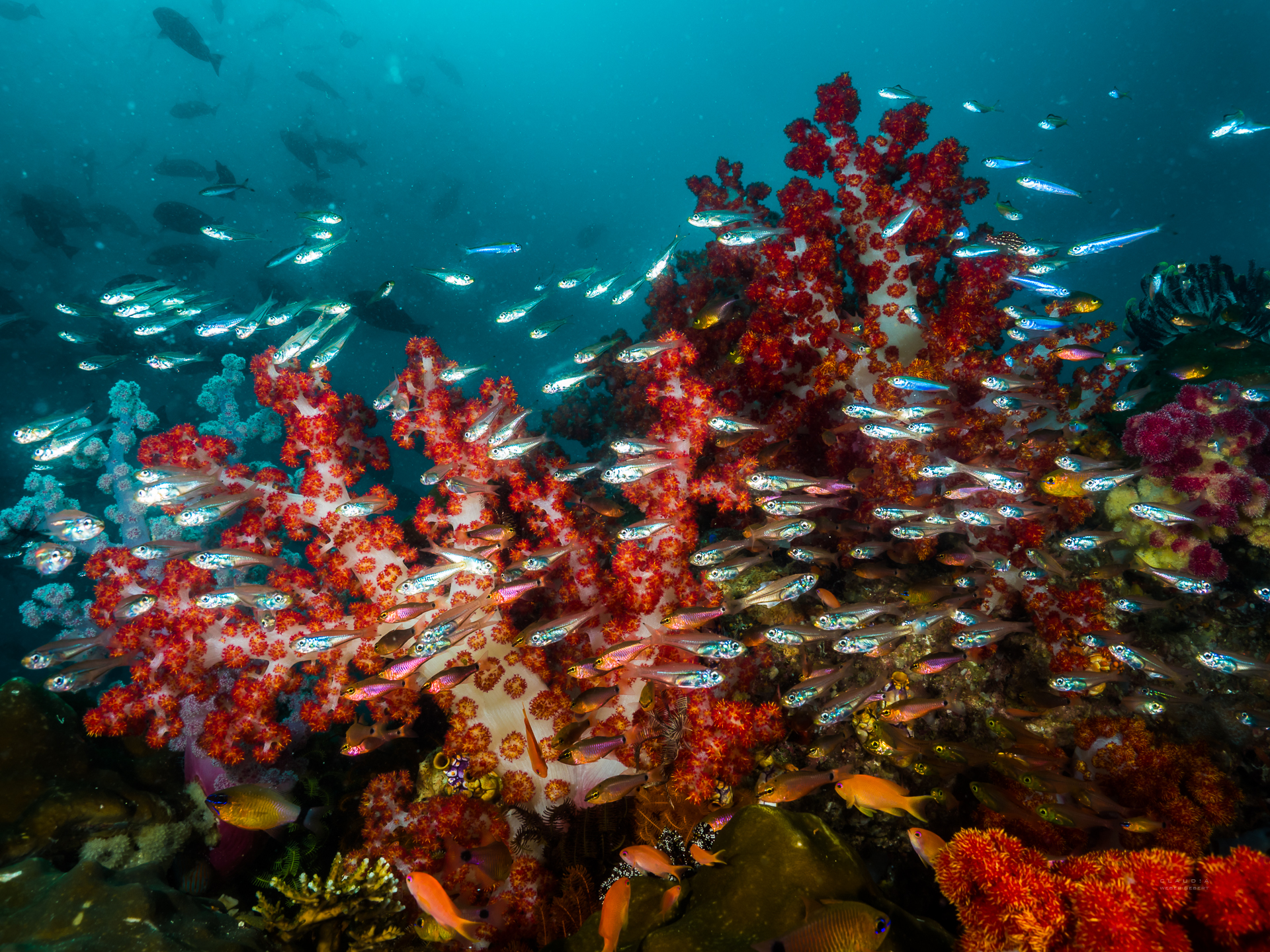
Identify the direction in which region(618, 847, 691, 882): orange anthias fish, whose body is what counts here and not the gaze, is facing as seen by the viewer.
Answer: to the viewer's left

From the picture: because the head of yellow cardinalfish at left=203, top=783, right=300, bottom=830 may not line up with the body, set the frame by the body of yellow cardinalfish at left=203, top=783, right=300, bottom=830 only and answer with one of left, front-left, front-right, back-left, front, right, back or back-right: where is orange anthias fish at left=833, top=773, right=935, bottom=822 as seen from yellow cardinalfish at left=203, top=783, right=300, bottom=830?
back-left

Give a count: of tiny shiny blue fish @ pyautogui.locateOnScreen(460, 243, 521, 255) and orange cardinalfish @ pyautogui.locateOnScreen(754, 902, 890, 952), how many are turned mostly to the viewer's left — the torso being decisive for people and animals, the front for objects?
0

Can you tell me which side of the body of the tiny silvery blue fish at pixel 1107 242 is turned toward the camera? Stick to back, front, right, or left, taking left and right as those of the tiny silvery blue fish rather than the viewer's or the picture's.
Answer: left

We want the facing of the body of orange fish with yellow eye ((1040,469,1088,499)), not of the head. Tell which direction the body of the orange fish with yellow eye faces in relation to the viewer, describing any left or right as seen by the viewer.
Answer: facing to the left of the viewer

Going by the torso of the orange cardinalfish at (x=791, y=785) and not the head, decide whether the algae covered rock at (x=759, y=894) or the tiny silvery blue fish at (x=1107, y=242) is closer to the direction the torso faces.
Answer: the algae covered rock

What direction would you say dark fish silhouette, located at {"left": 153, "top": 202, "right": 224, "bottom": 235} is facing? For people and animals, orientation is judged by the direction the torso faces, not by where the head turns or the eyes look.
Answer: to the viewer's left
